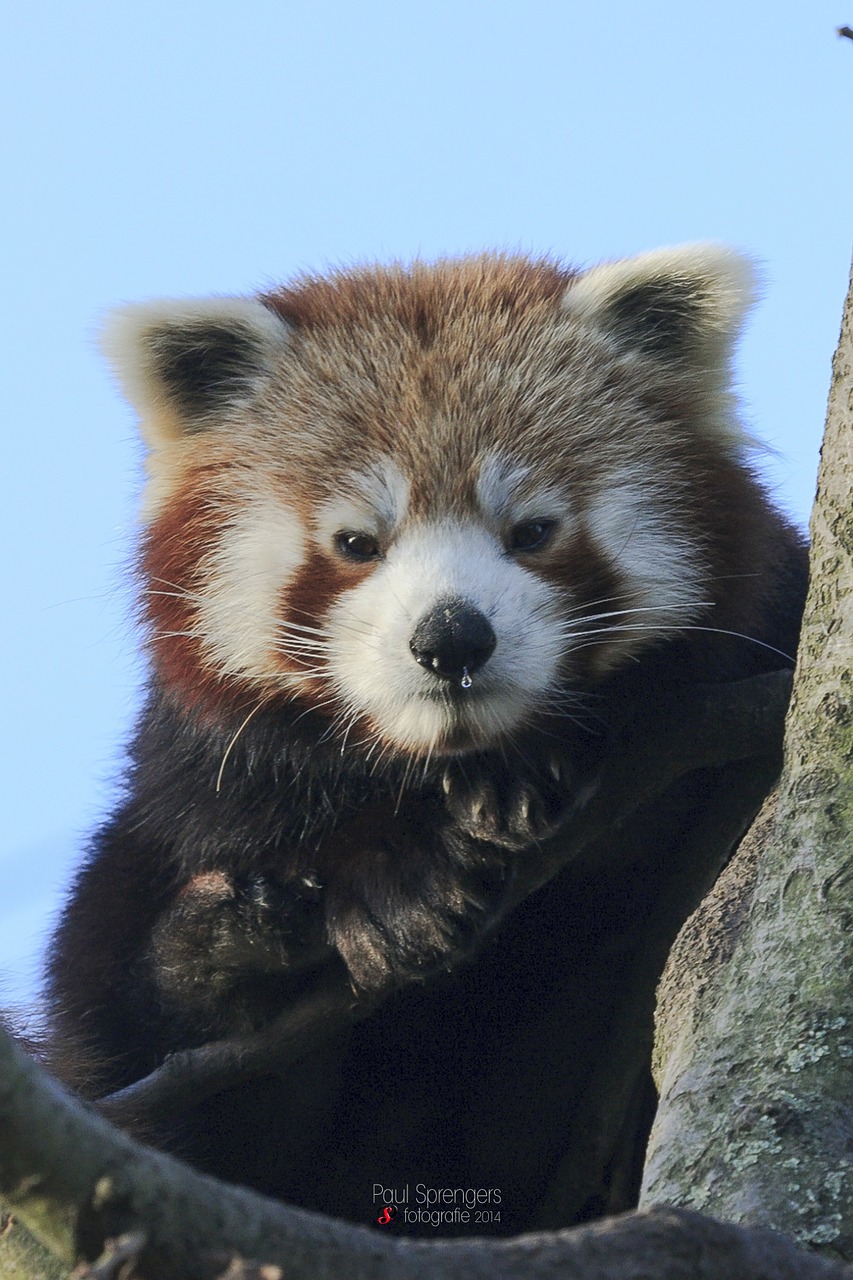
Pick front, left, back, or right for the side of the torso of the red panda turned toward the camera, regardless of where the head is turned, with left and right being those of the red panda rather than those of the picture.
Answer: front
